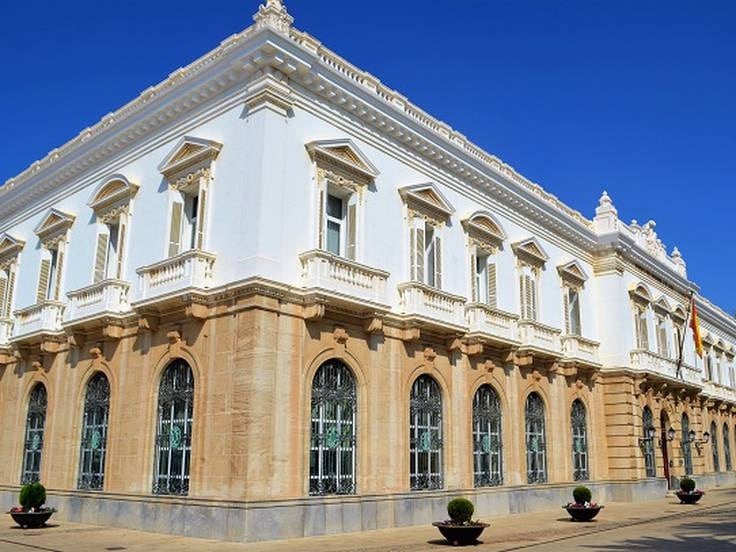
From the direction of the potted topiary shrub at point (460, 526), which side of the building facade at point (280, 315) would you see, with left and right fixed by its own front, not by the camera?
front

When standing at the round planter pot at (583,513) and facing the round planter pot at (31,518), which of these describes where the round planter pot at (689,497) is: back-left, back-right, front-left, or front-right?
back-right

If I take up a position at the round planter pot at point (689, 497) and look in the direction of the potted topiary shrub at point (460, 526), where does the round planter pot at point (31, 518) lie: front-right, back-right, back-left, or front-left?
front-right
